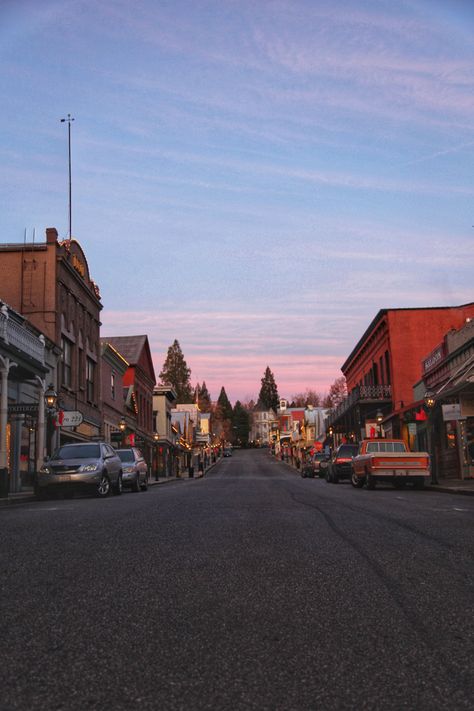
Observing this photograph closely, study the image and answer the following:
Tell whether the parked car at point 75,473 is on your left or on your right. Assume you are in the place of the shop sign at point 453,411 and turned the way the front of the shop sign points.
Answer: on your right

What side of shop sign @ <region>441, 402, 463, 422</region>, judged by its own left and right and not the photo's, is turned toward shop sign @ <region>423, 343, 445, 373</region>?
back

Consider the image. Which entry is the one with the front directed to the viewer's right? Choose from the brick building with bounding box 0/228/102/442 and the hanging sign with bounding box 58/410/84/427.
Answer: the brick building

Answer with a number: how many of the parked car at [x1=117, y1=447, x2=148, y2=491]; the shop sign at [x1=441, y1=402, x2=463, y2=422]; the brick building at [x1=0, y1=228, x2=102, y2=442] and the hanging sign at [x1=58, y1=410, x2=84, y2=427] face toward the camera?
3

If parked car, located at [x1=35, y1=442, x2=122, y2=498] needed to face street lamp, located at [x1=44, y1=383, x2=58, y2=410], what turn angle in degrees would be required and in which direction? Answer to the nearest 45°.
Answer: approximately 135° to its right

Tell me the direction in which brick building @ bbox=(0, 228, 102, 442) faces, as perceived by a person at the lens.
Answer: facing to the right of the viewer

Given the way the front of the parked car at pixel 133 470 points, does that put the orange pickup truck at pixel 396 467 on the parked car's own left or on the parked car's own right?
on the parked car's own left

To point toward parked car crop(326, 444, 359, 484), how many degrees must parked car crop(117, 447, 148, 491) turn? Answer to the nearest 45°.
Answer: approximately 135° to its left
